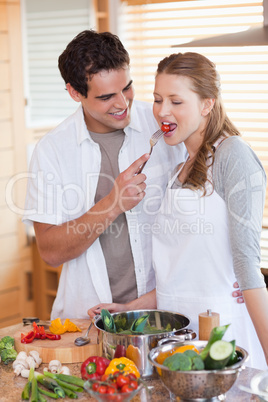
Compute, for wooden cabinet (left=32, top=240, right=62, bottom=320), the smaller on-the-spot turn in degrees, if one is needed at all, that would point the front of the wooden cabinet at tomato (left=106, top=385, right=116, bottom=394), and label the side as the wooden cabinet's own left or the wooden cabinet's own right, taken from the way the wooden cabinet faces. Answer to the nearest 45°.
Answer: approximately 45° to the wooden cabinet's own right

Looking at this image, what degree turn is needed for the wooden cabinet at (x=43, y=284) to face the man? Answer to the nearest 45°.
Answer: approximately 45° to its right

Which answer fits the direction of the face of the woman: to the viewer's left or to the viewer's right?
to the viewer's left

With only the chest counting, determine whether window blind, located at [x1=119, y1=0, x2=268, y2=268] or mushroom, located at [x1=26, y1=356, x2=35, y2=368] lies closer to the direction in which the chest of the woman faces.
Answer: the mushroom

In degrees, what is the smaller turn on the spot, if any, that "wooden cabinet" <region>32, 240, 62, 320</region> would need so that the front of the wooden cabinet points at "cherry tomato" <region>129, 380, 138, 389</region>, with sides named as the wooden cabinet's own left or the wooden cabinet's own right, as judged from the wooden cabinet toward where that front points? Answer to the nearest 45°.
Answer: approximately 45° to the wooden cabinet's own right

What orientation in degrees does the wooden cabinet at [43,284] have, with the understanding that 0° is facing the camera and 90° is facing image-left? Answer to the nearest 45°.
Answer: approximately 315°

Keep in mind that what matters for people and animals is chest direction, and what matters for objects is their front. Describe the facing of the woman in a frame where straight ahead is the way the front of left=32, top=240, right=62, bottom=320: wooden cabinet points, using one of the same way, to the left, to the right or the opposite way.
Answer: to the right

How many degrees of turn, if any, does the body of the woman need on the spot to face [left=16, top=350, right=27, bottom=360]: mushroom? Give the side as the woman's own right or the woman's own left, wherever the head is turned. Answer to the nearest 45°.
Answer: approximately 45° to the woman's own right
